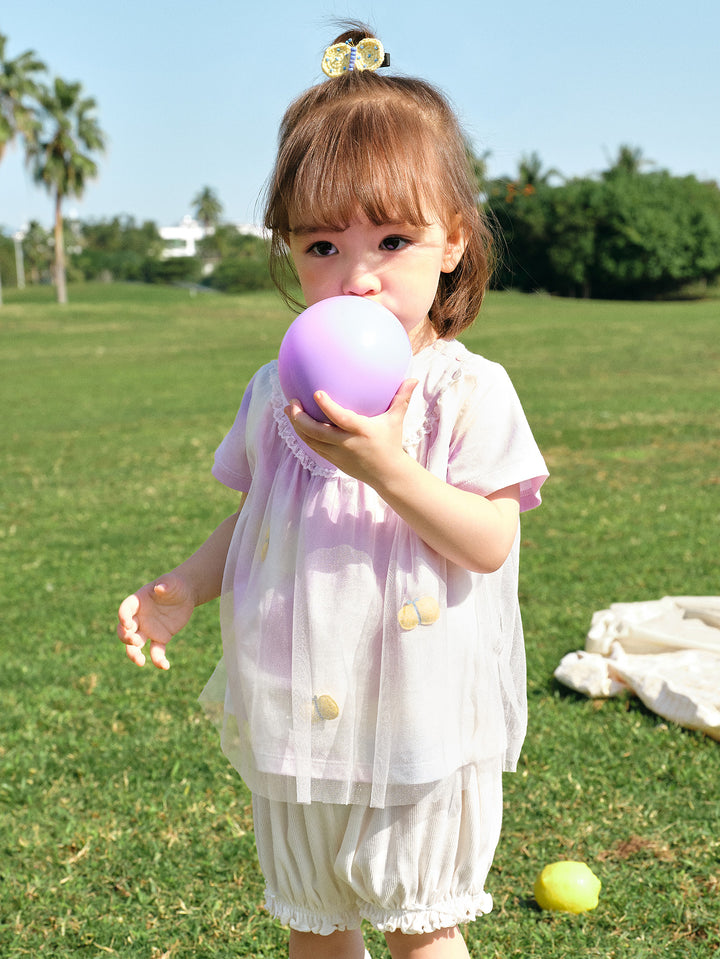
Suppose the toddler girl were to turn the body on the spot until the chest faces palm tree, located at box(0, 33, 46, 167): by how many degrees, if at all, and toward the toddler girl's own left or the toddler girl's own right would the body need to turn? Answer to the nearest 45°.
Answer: approximately 135° to the toddler girl's own right

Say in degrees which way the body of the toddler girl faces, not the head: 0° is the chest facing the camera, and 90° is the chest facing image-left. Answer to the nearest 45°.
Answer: approximately 45°
